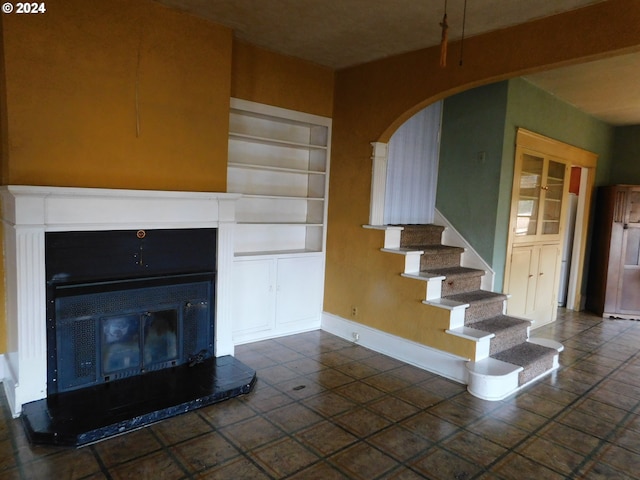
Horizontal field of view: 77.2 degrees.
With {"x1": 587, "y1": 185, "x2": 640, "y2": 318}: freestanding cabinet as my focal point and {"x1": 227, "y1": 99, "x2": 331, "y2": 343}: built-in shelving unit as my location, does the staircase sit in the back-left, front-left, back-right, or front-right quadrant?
front-right

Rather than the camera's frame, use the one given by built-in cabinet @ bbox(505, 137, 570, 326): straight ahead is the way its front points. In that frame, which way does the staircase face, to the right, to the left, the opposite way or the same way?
the same way

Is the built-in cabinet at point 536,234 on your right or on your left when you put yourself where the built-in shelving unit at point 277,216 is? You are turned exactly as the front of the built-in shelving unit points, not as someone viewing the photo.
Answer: on your left

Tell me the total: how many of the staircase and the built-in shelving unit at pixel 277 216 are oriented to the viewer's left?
0

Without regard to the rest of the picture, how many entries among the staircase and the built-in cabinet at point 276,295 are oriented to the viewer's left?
0

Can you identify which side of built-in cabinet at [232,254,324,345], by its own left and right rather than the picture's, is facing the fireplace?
right

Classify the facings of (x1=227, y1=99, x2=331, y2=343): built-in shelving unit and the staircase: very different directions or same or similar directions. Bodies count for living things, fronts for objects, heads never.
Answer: same or similar directions

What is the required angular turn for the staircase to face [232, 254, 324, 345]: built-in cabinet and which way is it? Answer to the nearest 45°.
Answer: approximately 135° to its right

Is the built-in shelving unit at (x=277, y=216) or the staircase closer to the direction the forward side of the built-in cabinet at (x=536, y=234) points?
the staircase

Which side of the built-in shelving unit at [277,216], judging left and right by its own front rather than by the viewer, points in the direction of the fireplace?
right

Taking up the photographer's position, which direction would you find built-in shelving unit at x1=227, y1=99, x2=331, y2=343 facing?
facing the viewer and to the right of the viewer

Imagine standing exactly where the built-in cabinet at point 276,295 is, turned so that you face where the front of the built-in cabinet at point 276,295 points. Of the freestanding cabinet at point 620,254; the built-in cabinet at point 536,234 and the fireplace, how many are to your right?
1

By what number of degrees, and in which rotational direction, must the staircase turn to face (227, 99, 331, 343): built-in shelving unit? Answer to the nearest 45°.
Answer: approximately 135° to its right

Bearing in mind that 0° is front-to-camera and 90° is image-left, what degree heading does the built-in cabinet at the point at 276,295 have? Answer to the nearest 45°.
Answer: approximately 315°

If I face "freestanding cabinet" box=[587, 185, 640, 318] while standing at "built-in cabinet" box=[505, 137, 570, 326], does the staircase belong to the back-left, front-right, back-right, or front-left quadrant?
back-right

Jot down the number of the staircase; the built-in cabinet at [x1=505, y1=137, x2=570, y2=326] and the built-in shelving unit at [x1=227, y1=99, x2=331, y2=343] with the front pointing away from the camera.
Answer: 0
